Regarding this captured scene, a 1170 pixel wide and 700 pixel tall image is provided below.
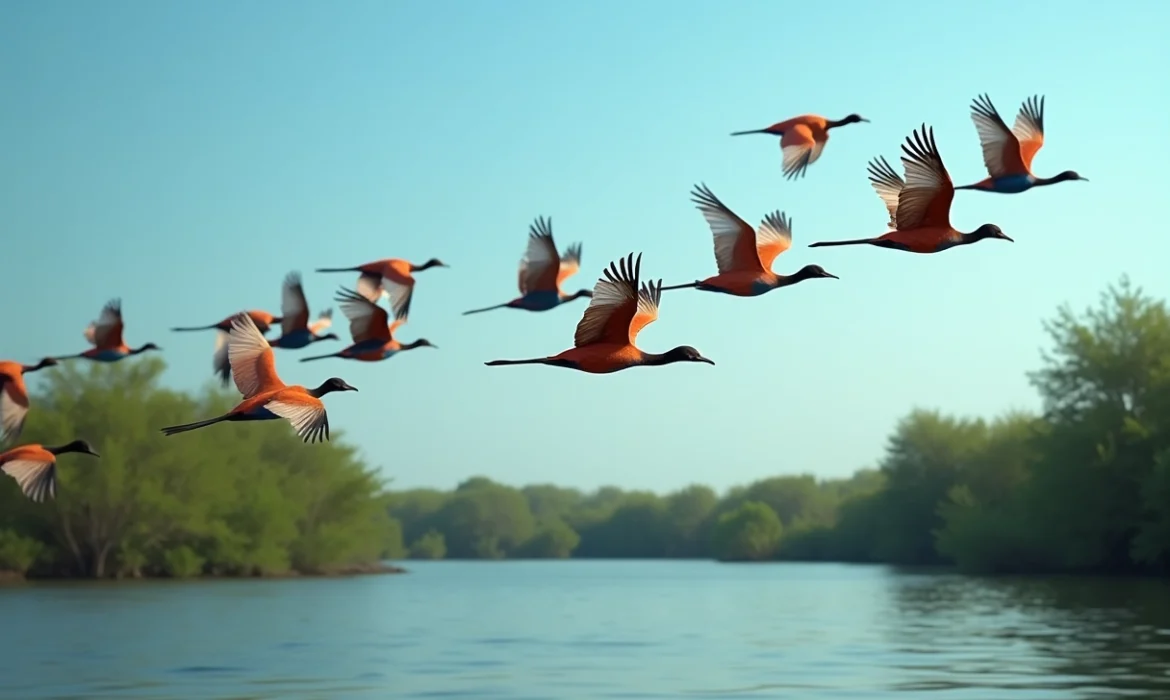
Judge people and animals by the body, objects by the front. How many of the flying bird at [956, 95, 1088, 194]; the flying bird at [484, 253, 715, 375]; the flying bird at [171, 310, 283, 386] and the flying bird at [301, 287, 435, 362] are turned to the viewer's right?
4

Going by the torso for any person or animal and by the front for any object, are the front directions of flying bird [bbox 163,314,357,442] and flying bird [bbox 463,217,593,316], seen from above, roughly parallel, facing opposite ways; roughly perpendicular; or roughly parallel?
roughly parallel

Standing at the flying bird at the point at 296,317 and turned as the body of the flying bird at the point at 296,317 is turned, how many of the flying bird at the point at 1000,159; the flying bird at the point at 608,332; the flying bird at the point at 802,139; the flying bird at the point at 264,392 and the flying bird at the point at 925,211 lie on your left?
0

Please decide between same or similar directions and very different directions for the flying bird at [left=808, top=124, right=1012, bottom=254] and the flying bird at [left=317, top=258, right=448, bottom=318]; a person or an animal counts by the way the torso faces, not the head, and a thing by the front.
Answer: same or similar directions

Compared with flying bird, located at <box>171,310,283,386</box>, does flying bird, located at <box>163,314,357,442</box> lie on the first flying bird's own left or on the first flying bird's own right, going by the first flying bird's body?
on the first flying bird's own right

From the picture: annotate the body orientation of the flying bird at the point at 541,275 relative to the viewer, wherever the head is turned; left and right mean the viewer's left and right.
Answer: facing to the right of the viewer

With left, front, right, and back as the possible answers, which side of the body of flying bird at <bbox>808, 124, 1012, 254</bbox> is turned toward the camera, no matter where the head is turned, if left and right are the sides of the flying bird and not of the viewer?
right

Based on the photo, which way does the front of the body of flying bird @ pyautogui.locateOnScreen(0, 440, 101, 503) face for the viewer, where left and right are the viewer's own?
facing to the right of the viewer

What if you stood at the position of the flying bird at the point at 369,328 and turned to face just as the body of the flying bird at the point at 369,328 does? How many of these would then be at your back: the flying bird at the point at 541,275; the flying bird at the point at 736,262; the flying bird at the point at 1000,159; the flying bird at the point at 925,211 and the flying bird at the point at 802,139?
0

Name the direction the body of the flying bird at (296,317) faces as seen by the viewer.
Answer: to the viewer's right

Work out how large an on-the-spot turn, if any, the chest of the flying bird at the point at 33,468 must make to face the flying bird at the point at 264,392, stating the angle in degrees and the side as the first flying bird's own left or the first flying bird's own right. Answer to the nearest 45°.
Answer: approximately 45° to the first flying bird's own right

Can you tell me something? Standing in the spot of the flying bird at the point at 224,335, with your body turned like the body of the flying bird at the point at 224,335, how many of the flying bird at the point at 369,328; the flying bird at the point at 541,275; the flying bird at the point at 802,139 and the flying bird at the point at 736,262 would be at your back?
0

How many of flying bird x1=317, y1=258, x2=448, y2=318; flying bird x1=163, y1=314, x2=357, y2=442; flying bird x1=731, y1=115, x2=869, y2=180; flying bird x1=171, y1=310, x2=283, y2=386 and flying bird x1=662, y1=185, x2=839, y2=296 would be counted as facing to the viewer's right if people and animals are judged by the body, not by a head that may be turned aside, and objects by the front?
5

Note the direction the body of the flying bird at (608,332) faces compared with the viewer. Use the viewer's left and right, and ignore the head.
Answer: facing to the right of the viewer

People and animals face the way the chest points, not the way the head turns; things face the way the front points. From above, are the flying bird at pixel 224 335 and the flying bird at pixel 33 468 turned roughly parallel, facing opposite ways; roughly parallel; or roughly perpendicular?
roughly parallel

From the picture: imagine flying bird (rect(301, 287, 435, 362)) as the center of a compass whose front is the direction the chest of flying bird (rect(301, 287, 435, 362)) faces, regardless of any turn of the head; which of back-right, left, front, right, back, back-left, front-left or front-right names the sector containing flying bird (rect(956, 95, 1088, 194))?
front-right

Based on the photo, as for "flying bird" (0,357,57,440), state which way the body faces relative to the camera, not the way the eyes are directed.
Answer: to the viewer's right

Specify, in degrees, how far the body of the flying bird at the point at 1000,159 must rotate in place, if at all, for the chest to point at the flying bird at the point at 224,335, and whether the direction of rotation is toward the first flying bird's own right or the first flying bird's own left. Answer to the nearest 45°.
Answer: approximately 180°

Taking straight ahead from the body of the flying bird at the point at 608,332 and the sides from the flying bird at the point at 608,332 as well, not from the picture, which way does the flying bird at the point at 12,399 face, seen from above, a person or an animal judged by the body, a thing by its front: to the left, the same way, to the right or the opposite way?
the same way

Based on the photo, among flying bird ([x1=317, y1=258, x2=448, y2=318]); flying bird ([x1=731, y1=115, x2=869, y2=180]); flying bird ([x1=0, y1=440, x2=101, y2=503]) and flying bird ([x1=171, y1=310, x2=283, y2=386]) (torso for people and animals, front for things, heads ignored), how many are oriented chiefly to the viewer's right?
4

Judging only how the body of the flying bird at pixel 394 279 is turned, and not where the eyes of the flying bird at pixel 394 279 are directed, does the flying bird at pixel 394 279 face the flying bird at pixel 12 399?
no

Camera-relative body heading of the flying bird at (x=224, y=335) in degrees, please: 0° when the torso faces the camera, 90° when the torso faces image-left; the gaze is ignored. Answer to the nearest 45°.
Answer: approximately 270°
